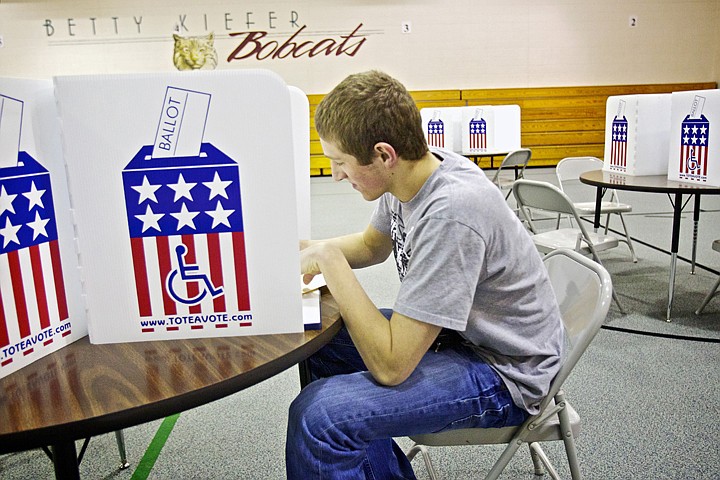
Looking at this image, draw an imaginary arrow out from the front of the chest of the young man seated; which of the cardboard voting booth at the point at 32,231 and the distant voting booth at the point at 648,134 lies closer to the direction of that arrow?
the cardboard voting booth

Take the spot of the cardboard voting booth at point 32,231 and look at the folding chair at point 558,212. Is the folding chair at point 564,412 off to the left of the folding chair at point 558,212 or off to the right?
right

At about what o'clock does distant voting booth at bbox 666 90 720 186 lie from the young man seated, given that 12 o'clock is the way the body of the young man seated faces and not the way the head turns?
The distant voting booth is roughly at 4 o'clock from the young man seated.

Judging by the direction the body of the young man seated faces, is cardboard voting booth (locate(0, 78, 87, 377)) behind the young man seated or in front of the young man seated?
in front

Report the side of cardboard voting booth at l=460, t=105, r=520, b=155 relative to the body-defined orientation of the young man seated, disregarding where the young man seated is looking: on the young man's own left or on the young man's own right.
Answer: on the young man's own right

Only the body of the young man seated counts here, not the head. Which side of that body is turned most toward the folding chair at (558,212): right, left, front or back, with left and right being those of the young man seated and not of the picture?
right

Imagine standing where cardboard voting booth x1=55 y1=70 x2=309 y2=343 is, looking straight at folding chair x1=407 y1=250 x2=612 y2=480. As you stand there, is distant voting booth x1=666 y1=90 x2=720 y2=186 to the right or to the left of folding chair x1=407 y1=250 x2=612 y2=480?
left

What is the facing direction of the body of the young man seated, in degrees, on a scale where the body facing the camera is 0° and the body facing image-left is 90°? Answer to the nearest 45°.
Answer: approximately 90°

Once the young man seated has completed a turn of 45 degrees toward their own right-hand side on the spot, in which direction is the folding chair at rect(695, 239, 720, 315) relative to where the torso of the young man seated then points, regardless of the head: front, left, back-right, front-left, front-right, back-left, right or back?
right

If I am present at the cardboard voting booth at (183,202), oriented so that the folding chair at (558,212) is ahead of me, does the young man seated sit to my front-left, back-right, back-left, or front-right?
front-right

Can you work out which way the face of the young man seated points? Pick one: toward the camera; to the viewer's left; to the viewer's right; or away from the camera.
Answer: to the viewer's left

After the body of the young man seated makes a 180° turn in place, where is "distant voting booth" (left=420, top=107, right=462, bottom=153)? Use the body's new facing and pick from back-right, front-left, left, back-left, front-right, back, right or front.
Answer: left
